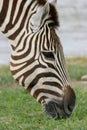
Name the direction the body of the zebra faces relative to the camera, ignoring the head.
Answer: to the viewer's right
